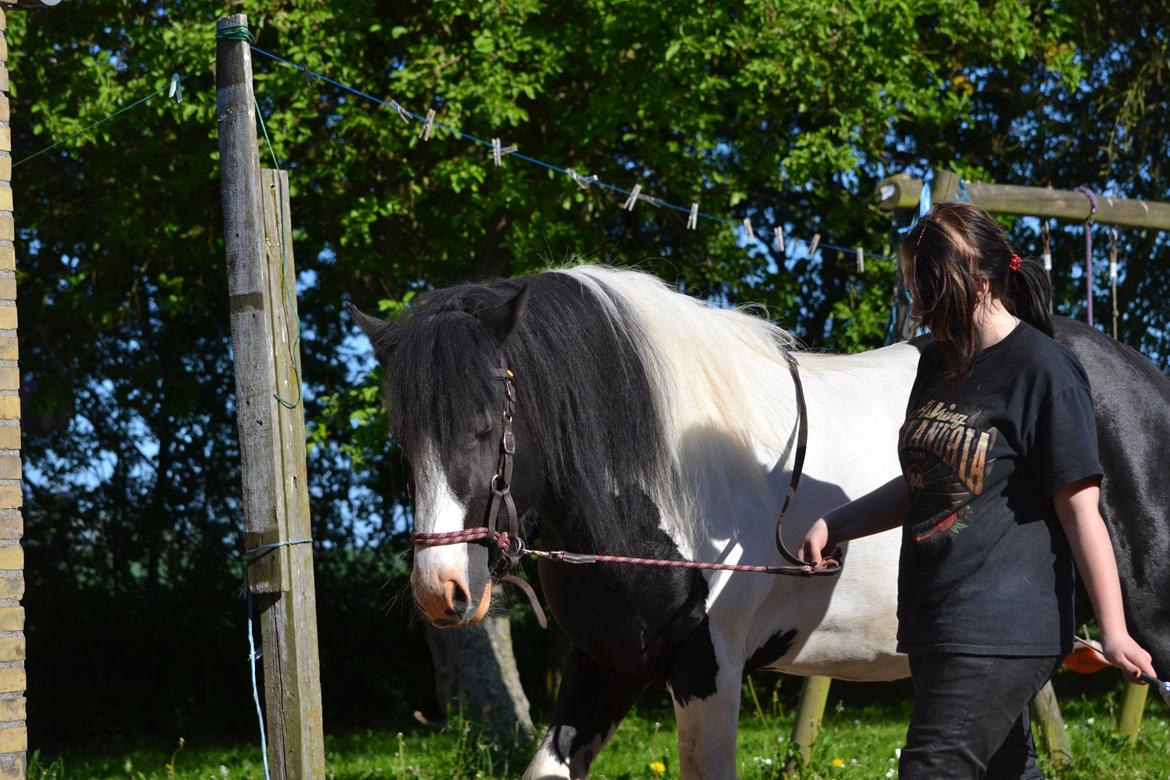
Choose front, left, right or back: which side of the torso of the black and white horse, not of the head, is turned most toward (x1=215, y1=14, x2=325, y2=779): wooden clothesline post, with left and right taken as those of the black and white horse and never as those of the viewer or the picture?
front

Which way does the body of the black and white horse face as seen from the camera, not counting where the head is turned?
to the viewer's left

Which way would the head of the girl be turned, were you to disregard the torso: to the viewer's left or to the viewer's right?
to the viewer's left

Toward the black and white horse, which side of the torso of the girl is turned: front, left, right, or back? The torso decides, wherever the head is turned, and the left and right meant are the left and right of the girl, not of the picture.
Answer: right

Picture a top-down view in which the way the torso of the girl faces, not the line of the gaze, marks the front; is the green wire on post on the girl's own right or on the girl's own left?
on the girl's own right

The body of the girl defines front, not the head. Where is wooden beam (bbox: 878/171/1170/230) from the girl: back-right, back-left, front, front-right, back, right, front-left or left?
back-right

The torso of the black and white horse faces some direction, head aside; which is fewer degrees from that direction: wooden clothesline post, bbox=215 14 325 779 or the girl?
the wooden clothesline post

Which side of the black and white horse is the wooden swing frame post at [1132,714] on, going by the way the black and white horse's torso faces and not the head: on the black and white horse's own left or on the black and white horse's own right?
on the black and white horse's own right

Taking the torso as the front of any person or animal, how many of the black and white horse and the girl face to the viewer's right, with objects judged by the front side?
0

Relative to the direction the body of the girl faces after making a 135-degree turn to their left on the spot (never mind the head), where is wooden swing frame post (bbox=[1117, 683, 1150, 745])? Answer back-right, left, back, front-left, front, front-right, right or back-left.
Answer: left

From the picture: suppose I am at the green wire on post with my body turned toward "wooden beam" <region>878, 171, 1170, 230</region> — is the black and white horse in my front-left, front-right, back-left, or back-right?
front-right

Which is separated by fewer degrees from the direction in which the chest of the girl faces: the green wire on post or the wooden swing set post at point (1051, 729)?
the green wire on post

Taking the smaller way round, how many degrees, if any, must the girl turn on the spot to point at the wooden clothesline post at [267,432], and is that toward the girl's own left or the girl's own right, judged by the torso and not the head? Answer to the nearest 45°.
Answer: approximately 45° to the girl's own right
